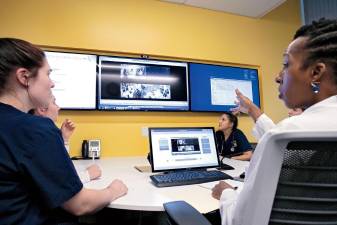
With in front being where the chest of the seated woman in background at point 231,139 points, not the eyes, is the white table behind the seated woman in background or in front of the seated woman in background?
in front

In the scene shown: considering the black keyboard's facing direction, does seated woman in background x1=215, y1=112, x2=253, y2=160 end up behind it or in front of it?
behind

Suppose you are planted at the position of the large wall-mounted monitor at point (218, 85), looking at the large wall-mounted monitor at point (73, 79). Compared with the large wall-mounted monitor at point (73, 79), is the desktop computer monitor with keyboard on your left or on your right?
left

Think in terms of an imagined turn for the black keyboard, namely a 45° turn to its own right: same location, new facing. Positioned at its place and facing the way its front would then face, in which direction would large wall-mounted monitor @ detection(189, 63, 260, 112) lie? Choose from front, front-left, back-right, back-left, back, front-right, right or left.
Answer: back-right

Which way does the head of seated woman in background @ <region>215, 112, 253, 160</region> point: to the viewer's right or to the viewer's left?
to the viewer's left

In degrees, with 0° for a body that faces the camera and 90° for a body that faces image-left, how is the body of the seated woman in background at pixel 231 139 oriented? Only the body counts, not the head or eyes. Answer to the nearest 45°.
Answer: approximately 45°

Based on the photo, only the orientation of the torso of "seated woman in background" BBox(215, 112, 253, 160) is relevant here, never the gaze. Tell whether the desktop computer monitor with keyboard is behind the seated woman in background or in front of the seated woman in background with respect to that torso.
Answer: in front

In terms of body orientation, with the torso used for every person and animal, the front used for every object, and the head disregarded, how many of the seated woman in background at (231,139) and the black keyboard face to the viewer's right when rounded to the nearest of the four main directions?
0

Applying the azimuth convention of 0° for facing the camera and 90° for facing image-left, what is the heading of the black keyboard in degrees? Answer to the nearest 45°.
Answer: approximately 0°

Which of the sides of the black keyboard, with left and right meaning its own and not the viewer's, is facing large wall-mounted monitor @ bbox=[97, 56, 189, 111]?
back
